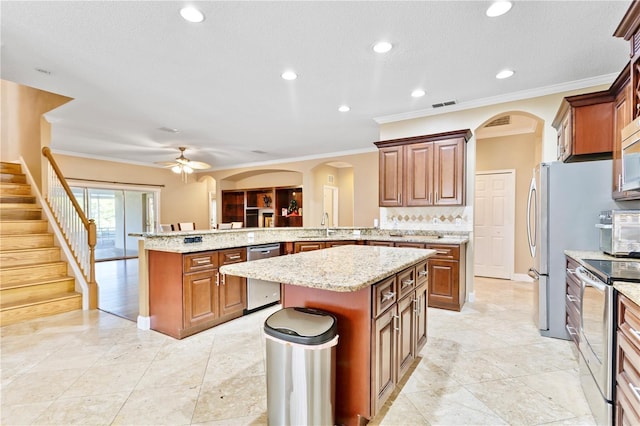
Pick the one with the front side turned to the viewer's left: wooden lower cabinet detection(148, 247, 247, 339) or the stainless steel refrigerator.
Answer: the stainless steel refrigerator

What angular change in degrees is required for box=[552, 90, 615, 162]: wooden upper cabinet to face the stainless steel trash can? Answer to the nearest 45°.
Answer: approximately 90° to its left

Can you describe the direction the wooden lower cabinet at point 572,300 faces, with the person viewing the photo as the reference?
facing to the left of the viewer

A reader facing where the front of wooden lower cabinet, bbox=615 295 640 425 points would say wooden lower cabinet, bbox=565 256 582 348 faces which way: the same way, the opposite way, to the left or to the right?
the same way

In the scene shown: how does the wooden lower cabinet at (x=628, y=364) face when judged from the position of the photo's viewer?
facing to the left of the viewer

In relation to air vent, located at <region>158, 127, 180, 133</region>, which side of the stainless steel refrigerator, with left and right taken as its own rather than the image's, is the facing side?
front

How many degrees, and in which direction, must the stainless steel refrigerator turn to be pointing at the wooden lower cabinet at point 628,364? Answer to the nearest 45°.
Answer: approximately 90° to its left

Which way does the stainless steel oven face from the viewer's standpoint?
to the viewer's left

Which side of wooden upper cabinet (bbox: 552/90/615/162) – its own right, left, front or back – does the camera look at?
left

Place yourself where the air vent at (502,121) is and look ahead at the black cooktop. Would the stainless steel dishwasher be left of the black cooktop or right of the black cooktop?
right

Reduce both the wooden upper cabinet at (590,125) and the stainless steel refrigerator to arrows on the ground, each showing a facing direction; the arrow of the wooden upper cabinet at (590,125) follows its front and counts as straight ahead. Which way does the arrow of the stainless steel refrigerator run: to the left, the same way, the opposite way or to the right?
the same way

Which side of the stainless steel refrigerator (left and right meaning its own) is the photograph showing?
left

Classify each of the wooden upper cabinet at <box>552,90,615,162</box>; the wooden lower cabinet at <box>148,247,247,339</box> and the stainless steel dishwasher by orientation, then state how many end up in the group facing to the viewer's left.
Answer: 1

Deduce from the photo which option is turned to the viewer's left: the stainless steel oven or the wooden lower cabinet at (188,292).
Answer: the stainless steel oven

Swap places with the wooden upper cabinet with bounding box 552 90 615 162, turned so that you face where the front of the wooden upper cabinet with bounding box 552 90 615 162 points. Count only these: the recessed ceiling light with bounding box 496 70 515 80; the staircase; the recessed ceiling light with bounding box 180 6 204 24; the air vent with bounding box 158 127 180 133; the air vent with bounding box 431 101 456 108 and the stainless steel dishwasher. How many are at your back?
0
